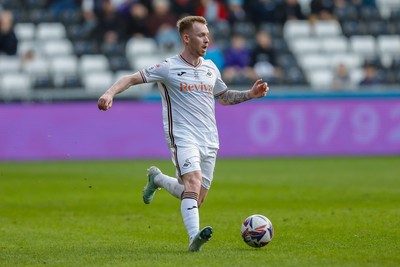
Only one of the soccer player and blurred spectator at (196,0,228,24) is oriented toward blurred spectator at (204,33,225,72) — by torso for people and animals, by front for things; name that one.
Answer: blurred spectator at (196,0,228,24)

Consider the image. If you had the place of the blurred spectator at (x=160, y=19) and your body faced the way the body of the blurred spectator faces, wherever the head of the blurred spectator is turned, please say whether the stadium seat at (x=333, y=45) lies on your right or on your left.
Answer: on your left

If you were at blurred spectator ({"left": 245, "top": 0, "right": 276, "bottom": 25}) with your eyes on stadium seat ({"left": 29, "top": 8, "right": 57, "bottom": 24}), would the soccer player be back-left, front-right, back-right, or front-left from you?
front-left

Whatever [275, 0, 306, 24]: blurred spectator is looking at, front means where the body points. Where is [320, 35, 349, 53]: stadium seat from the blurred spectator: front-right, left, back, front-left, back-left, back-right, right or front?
left

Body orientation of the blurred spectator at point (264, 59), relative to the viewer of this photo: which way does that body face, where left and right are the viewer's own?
facing the viewer

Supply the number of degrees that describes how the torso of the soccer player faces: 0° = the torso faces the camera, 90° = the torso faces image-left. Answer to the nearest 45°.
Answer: approximately 315°

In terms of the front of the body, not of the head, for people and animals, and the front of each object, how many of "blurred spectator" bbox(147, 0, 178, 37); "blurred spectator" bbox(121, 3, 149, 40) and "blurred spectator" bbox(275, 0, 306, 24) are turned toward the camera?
3

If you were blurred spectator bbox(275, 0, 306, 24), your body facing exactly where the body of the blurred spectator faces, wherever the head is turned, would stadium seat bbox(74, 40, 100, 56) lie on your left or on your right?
on your right

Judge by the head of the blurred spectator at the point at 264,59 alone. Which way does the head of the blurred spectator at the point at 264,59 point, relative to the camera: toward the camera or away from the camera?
toward the camera

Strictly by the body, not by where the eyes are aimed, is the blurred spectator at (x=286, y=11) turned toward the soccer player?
yes

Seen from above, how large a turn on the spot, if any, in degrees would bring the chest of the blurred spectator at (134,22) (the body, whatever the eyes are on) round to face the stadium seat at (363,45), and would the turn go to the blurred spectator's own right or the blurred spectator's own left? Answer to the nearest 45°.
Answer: approximately 90° to the blurred spectator's own left

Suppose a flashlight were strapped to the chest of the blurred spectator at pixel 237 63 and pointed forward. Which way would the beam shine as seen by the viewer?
toward the camera

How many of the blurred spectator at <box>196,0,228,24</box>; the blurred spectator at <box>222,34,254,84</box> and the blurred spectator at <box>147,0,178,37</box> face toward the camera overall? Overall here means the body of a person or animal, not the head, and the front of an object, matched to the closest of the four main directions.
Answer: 3

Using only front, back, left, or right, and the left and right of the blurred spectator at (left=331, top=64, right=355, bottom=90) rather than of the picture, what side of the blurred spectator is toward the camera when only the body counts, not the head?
front

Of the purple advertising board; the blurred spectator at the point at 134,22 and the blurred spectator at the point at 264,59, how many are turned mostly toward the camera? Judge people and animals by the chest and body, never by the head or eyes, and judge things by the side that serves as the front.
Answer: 3
